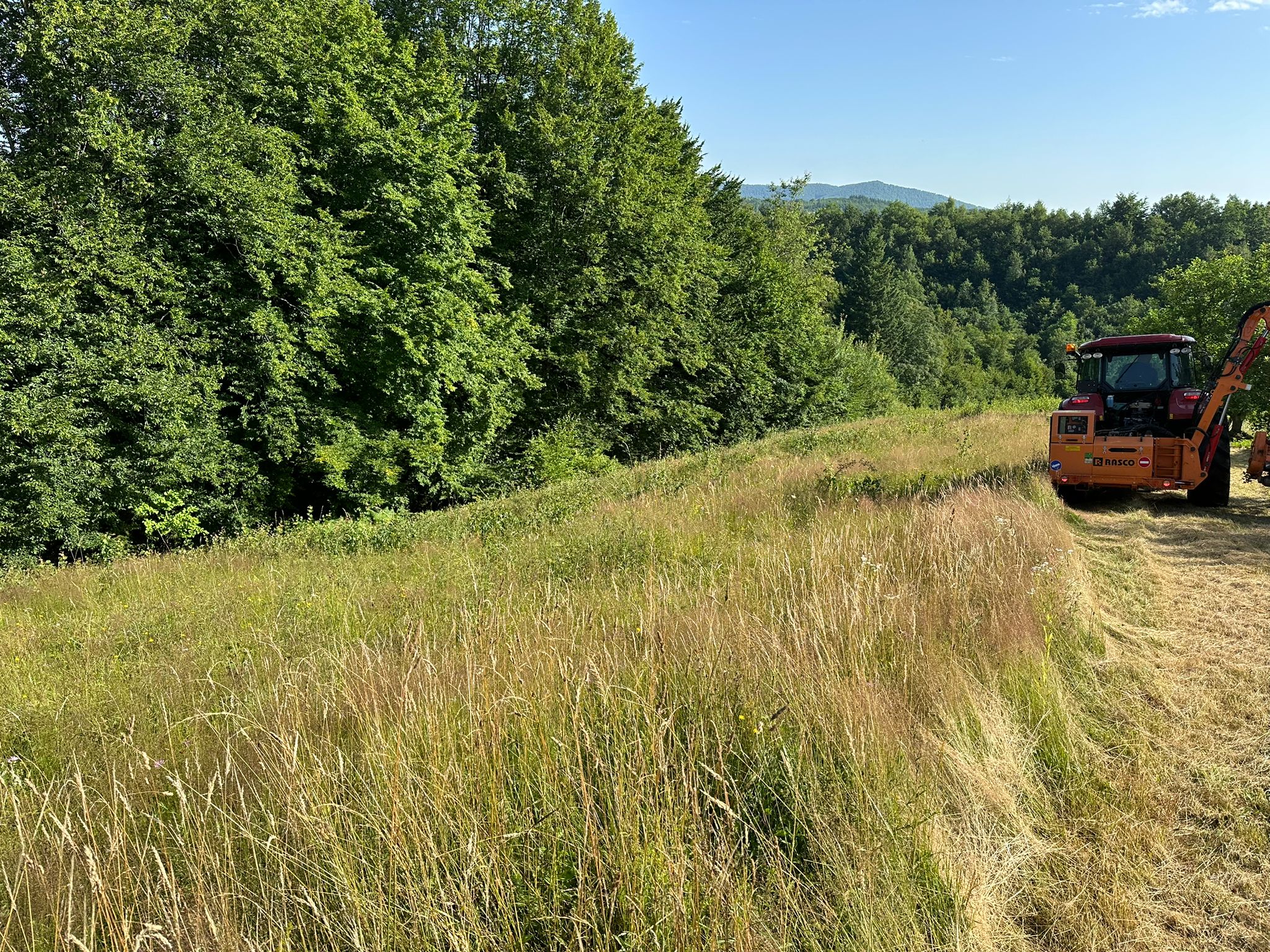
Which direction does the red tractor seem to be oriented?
away from the camera

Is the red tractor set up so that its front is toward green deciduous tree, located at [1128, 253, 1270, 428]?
yes

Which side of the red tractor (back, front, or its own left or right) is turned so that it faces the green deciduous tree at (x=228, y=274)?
left
